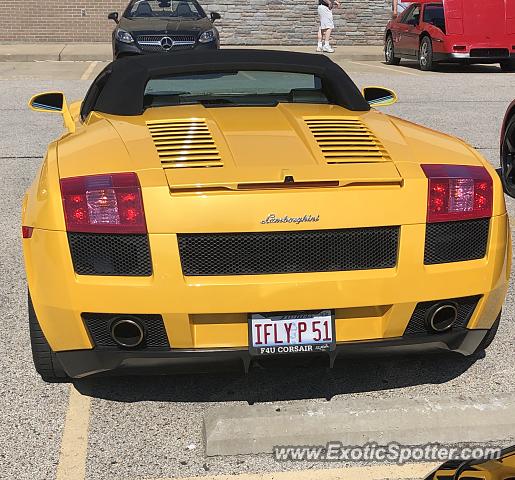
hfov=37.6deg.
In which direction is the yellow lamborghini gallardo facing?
away from the camera

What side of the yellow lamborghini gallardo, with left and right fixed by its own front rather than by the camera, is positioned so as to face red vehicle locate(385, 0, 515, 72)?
front

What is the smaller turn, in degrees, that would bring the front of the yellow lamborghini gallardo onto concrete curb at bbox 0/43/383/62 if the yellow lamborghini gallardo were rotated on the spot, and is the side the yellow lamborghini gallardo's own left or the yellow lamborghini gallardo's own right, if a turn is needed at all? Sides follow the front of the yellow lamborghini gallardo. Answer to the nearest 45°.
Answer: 0° — it already faces it

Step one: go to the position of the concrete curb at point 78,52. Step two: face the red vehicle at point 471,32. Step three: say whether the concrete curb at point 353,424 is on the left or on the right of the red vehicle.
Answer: right

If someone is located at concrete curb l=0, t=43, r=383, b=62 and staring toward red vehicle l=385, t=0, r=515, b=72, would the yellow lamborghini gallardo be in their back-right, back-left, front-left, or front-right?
front-right

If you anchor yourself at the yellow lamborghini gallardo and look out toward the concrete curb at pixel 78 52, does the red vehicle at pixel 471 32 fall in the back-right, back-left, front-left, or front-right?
front-right
